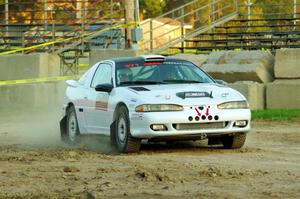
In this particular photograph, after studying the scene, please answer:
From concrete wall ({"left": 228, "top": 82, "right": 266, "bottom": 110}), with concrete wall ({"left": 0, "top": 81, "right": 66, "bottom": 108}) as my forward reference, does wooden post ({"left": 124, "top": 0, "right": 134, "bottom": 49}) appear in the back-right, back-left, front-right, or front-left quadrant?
front-right

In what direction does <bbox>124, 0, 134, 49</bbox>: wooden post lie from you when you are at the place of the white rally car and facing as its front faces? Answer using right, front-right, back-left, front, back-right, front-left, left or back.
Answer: back-left

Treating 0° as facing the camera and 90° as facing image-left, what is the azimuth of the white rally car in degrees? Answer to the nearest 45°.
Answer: approximately 315°

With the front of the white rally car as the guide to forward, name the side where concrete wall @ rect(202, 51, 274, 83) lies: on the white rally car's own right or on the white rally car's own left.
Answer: on the white rally car's own left

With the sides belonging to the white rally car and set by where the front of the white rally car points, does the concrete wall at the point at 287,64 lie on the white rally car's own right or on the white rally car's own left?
on the white rally car's own left

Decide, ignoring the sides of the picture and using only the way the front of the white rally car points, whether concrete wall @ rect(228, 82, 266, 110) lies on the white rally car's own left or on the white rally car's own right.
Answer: on the white rally car's own left
